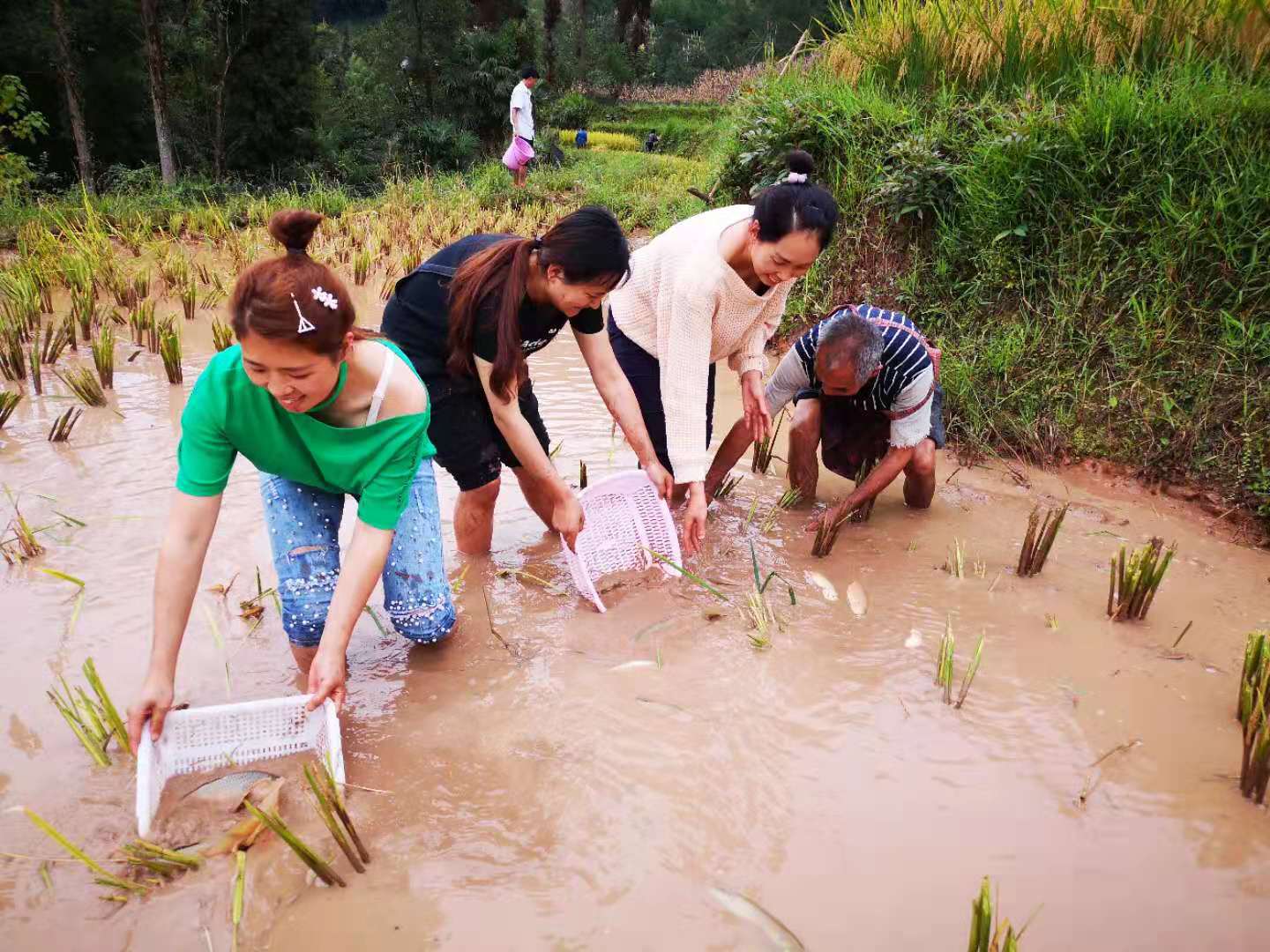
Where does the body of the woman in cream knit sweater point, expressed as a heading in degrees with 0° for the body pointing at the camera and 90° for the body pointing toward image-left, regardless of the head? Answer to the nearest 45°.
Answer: approximately 315°

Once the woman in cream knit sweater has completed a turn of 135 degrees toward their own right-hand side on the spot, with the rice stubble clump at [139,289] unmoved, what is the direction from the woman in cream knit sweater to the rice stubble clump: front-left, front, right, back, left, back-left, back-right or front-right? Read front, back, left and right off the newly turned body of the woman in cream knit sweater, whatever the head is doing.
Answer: front-right

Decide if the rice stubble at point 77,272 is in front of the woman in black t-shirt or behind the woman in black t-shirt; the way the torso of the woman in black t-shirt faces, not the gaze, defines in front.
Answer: behind

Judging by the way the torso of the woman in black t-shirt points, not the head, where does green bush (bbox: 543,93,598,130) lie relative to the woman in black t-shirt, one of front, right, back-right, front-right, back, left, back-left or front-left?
back-left

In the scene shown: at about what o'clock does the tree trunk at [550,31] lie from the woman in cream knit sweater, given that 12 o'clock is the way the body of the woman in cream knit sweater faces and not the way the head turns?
The tree trunk is roughly at 7 o'clock from the woman in cream knit sweater.

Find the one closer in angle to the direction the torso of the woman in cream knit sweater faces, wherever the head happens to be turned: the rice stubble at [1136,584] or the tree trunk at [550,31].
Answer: the rice stubble

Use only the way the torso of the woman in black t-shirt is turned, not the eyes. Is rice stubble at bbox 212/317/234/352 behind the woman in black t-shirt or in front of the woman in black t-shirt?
behind
